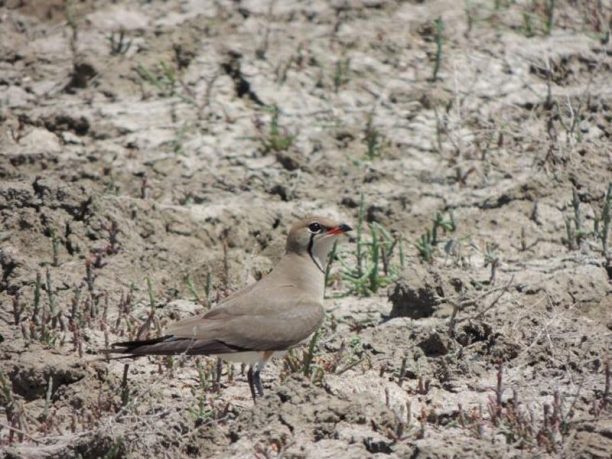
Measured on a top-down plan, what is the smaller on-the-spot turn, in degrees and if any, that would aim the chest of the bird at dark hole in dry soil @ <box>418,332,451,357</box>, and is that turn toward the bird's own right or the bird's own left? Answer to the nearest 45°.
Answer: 0° — it already faces it

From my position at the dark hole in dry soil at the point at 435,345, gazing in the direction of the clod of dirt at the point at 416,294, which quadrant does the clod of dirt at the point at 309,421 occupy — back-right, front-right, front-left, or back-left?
back-left

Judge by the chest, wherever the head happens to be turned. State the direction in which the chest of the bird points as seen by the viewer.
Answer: to the viewer's right

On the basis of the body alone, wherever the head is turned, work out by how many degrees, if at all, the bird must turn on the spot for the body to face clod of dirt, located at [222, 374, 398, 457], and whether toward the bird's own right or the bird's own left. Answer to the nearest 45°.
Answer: approximately 90° to the bird's own right

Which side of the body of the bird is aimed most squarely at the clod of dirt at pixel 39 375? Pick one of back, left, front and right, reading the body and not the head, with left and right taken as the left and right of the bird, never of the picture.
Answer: back

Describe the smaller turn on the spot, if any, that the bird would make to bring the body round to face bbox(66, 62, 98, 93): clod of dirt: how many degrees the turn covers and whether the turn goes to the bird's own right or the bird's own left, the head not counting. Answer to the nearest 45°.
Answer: approximately 135° to the bird's own left
